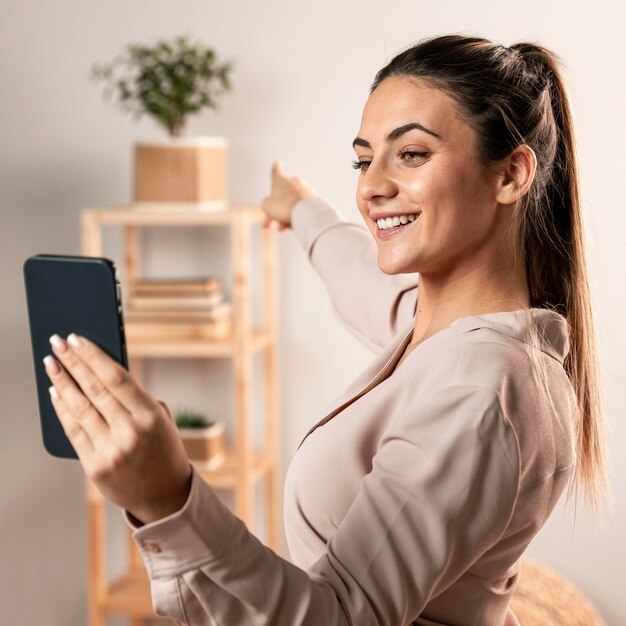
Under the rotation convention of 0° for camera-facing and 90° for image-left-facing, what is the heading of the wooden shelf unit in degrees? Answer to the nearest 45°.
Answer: approximately 0°

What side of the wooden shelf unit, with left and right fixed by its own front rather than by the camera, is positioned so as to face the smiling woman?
front

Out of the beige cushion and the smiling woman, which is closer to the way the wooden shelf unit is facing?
the smiling woman

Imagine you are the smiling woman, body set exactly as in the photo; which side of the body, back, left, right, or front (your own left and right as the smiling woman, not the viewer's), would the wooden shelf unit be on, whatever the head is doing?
right

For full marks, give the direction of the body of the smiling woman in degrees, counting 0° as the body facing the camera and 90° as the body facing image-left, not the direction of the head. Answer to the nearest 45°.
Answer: approximately 90°

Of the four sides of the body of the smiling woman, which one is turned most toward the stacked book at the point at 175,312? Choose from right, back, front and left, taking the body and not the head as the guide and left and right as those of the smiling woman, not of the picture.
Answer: right

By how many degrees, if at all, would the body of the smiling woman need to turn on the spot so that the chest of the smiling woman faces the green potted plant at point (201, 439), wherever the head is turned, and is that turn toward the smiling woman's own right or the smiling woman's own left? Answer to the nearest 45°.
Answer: approximately 90° to the smiling woman's own right

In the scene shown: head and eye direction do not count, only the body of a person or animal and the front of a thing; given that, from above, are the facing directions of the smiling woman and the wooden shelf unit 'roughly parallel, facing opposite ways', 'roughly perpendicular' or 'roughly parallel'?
roughly perpendicular

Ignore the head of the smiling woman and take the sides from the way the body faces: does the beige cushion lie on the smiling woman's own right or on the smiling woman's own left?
on the smiling woman's own right

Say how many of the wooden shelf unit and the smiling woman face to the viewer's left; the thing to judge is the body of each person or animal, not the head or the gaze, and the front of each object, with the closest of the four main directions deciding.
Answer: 1
